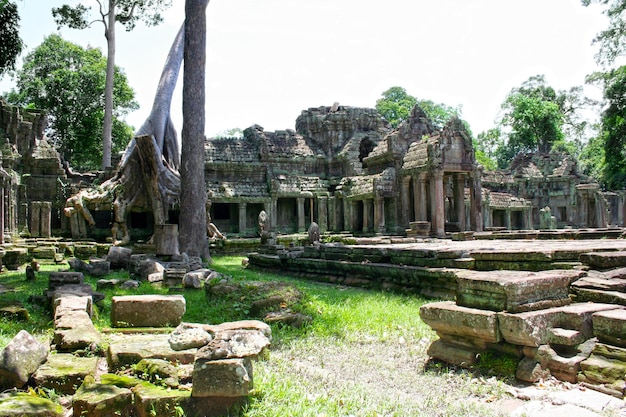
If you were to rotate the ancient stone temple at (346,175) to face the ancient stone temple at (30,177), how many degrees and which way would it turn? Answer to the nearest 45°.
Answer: approximately 90° to its right

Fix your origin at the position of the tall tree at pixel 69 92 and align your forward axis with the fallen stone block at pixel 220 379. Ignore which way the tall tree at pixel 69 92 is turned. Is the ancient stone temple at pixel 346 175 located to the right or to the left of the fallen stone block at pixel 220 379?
left

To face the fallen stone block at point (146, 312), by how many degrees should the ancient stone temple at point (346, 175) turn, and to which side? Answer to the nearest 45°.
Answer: approximately 45° to its right

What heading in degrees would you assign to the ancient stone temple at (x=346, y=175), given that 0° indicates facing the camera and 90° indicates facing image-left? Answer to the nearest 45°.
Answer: approximately 315°

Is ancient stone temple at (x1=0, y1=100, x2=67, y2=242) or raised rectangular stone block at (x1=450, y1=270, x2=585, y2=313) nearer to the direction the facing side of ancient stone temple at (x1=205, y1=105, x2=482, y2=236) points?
the raised rectangular stone block

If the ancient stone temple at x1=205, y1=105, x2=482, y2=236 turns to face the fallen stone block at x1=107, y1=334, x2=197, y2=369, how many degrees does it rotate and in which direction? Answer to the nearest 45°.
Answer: approximately 45° to its right

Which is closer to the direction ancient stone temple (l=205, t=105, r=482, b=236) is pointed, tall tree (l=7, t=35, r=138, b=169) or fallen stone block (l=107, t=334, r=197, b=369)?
the fallen stone block

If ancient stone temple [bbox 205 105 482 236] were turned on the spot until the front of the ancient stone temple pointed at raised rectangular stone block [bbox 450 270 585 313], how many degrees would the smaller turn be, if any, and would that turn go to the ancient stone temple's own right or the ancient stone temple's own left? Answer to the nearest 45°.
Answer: approximately 45° to the ancient stone temple's own right
